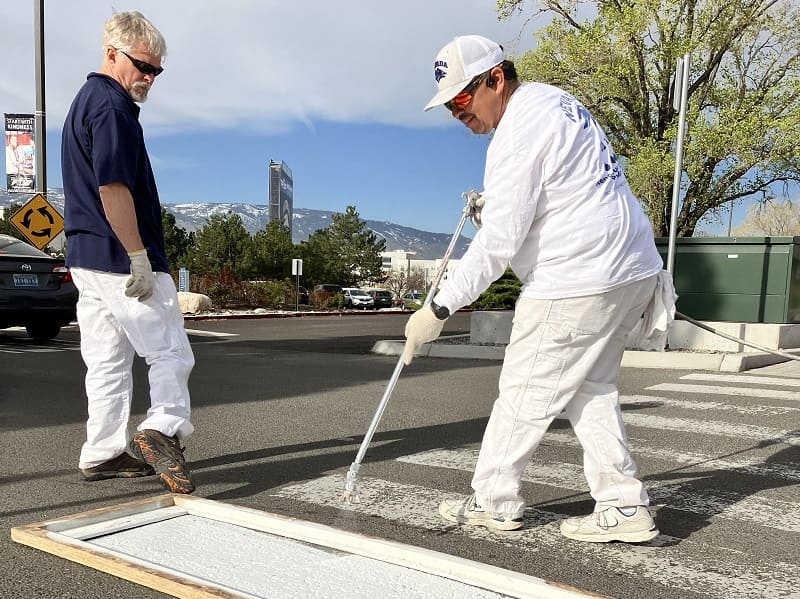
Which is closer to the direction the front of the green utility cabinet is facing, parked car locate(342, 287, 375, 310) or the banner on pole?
the banner on pole

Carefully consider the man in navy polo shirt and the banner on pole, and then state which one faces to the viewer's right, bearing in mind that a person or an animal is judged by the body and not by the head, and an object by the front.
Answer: the man in navy polo shirt

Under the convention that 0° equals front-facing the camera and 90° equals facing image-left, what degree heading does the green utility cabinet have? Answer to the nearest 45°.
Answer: approximately 0°

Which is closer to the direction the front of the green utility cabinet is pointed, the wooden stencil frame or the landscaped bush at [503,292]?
the wooden stencil frame

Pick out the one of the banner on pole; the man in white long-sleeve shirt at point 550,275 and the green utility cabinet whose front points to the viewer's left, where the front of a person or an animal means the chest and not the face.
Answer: the man in white long-sleeve shirt

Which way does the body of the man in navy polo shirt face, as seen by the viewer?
to the viewer's right

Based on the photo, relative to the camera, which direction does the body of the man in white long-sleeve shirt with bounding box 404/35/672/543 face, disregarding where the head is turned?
to the viewer's left

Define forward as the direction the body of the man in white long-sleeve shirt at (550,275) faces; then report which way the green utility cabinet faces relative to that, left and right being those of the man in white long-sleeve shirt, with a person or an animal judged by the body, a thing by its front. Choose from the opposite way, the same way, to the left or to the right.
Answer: to the left

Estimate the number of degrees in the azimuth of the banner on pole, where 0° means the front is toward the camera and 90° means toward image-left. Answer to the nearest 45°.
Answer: approximately 0°
